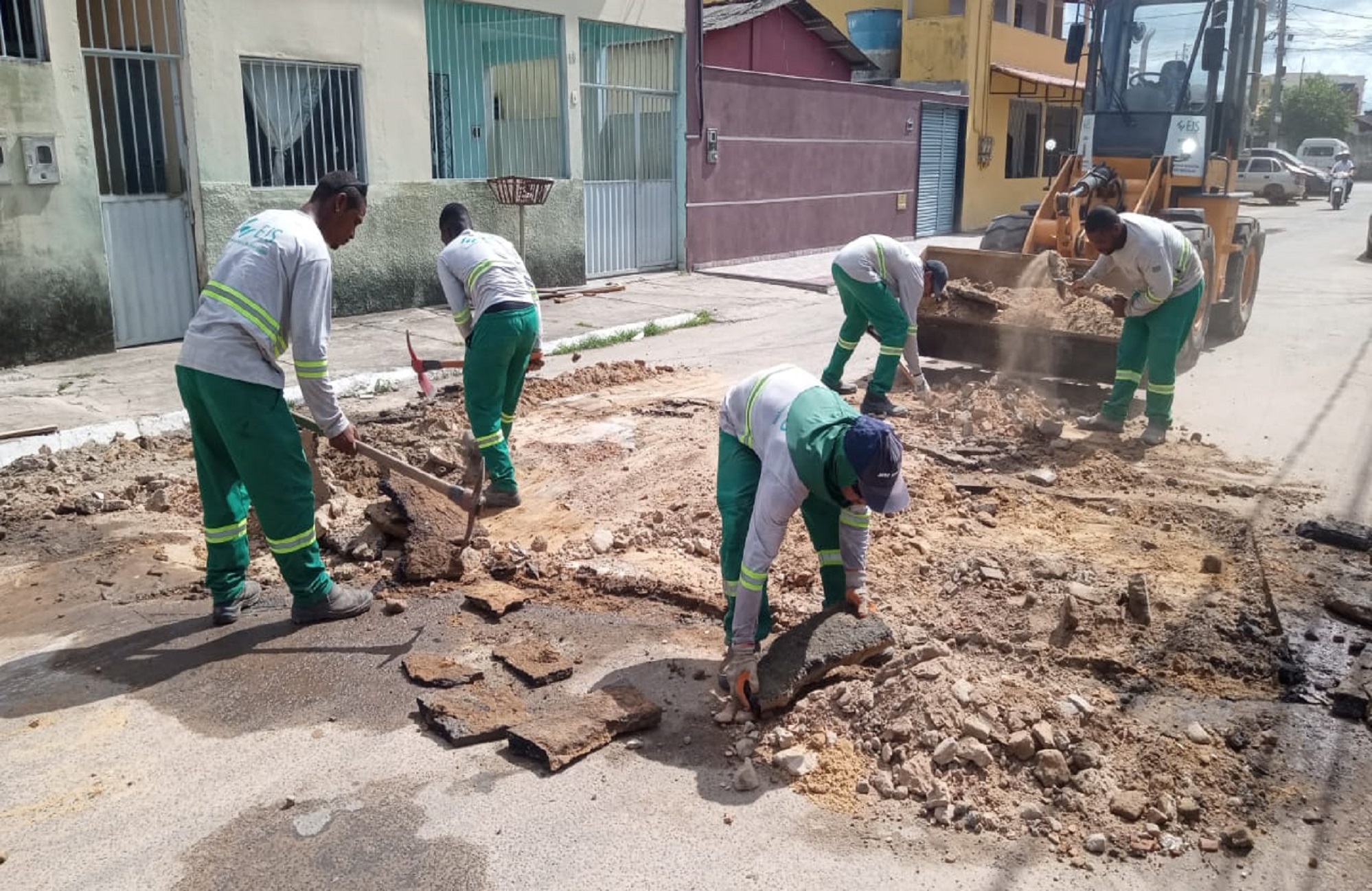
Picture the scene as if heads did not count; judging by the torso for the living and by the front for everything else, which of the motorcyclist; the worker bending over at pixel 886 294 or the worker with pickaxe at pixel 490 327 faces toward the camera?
the motorcyclist

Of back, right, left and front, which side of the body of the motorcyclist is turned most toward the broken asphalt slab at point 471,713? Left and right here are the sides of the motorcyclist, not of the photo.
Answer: front

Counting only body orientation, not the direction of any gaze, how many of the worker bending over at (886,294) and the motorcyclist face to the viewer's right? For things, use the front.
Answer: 1

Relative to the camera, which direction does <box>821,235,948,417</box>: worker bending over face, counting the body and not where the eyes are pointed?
to the viewer's right

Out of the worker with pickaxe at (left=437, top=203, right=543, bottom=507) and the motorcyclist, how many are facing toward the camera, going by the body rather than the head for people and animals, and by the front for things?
1

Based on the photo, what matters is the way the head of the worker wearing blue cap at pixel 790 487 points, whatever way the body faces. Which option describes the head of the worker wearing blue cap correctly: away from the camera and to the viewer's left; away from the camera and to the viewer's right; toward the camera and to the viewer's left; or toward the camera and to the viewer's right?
toward the camera and to the viewer's right

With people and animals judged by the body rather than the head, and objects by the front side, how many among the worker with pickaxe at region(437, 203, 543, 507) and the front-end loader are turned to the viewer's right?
0

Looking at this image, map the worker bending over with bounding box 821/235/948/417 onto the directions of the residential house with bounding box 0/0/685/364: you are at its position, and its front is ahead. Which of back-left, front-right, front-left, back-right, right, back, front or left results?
front

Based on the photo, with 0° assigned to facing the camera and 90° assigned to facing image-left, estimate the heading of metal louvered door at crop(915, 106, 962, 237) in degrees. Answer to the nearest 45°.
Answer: approximately 315°

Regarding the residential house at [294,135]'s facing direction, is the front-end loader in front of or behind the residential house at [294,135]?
in front

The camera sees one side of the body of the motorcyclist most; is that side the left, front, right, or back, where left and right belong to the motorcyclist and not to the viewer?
front
